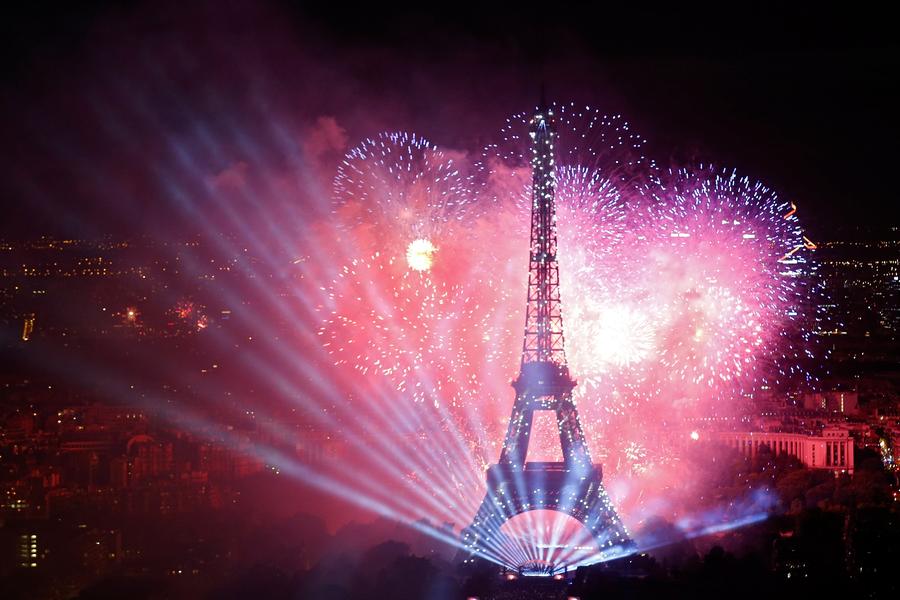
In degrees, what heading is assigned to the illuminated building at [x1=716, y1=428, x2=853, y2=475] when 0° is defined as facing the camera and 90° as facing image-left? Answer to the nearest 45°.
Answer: approximately 45°

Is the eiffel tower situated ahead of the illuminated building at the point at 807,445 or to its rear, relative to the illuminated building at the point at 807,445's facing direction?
ahead
